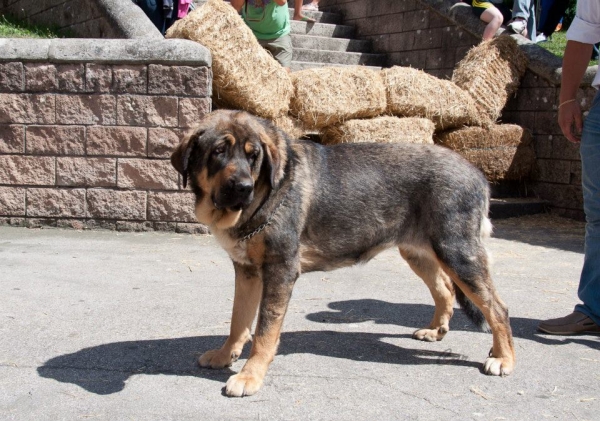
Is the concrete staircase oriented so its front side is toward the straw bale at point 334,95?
yes

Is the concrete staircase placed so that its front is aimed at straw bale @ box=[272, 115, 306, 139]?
yes

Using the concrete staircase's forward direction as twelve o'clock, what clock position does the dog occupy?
The dog is roughly at 12 o'clock from the concrete staircase.

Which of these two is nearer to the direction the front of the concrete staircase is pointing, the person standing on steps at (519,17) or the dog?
the dog

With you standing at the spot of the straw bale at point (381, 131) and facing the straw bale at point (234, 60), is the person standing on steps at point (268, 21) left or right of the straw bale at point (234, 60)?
right

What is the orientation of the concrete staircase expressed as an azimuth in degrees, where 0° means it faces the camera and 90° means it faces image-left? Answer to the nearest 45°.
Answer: approximately 0°

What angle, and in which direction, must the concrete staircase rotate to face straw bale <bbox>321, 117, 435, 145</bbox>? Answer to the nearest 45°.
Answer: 0° — it already faces it
